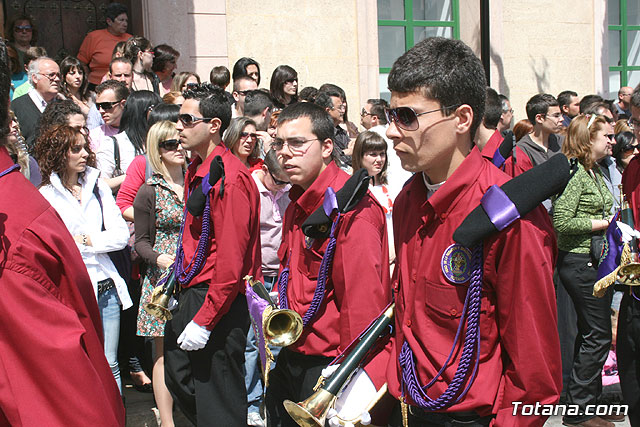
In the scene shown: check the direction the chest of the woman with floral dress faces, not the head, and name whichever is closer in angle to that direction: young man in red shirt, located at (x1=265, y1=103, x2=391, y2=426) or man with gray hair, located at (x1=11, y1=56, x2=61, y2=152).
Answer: the young man in red shirt

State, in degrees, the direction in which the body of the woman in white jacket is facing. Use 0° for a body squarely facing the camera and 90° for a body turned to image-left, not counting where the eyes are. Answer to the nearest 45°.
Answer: approximately 315°

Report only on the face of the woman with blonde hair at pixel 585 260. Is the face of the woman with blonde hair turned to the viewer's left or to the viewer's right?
to the viewer's right

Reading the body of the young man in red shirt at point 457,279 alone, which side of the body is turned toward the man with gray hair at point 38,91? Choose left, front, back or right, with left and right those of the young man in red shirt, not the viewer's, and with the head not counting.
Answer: right

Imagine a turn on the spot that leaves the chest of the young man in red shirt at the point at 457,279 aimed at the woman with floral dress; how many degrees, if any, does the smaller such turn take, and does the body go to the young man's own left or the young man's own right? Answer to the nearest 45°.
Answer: approximately 90° to the young man's own right

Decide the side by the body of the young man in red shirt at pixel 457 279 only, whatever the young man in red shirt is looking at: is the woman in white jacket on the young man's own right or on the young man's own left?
on the young man's own right

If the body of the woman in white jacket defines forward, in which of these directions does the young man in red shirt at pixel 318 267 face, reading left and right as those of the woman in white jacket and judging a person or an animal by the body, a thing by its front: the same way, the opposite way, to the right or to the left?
to the right

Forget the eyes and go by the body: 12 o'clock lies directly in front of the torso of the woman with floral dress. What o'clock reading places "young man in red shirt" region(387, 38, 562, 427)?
The young man in red shirt is roughly at 1 o'clock from the woman with floral dress.

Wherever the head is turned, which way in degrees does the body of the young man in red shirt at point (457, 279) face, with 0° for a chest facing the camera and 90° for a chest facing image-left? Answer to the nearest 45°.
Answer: approximately 45°

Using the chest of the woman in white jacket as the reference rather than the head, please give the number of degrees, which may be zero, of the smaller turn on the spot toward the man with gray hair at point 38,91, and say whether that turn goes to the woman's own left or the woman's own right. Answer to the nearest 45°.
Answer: approximately 135° to the woman's own left

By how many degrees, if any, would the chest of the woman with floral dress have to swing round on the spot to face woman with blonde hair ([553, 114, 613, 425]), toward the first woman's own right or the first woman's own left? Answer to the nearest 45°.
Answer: approximately 45° to the first woman's own left
